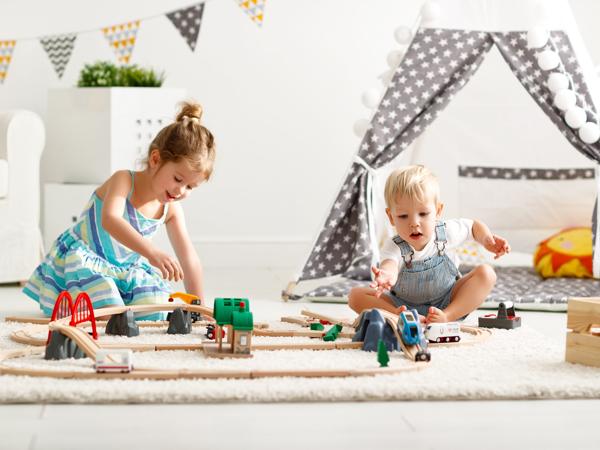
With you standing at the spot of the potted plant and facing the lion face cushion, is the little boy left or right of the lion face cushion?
right

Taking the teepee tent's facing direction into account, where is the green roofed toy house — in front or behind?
in front

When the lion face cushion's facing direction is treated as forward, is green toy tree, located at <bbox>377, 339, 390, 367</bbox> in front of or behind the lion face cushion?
in front

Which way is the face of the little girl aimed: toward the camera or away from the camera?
toward the camera

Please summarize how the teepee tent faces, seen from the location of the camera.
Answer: facing the viewer

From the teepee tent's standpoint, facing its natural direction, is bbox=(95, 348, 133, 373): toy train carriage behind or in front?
in front

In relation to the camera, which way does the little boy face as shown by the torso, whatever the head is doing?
toward the camera

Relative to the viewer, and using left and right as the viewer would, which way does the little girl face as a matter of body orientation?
facing the viewer and to the right of the viewer

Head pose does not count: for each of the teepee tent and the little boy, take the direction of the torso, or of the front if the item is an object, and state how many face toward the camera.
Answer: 2

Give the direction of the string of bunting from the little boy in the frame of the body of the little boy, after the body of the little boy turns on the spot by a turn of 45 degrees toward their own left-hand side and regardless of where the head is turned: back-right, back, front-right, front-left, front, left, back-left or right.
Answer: back

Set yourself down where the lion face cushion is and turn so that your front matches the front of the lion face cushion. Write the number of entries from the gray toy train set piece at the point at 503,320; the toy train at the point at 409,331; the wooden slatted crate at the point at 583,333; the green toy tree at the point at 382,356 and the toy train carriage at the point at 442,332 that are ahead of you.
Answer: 5

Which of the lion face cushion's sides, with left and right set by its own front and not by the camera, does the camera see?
front

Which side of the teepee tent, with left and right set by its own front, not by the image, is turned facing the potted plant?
right

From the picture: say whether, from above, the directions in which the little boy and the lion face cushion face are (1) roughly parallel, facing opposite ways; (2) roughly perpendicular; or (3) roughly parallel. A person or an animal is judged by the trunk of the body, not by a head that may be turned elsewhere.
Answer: roughly parallel

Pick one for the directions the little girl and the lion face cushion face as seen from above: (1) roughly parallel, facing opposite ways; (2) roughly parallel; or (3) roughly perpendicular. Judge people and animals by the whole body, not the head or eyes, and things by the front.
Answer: roughly perpendicular
